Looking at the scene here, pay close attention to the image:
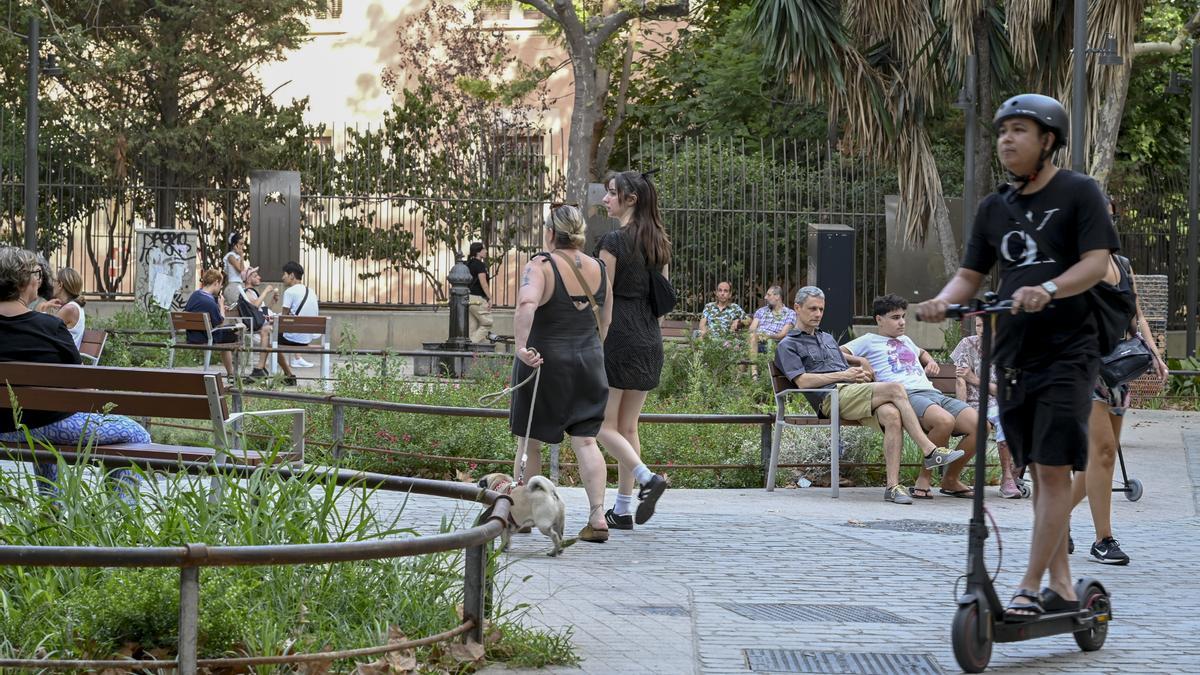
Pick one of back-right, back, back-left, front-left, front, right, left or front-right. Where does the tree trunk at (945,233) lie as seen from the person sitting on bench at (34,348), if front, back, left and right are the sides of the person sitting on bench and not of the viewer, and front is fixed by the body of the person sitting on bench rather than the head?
front

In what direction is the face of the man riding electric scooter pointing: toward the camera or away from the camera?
toward the camera

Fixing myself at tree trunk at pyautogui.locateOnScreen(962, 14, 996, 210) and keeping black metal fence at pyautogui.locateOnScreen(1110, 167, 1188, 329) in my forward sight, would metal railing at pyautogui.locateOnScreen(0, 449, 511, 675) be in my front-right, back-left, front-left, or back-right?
back-right

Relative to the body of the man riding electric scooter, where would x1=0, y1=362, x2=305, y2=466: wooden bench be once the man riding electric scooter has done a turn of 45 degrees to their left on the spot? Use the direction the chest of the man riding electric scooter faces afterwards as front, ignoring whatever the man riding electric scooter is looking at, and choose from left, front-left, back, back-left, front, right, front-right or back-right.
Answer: right

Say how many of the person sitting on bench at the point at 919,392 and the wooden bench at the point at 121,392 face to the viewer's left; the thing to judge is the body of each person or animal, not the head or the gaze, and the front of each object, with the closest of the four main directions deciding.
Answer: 0

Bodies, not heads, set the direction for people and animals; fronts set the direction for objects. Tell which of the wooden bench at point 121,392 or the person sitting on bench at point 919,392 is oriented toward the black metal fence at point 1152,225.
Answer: the wooden bench

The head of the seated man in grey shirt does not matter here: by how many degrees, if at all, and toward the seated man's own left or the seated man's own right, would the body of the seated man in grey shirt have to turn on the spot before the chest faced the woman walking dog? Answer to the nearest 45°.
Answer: approximately 90° to the seated man's own right

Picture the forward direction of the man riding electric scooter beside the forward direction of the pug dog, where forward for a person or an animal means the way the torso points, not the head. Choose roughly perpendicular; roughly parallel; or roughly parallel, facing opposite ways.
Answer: roughly perpendicular

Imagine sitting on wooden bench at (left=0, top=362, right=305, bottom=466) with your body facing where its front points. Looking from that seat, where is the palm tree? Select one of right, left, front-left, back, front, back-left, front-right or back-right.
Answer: front

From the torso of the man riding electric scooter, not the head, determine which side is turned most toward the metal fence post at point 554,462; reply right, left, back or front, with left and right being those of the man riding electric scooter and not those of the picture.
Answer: right

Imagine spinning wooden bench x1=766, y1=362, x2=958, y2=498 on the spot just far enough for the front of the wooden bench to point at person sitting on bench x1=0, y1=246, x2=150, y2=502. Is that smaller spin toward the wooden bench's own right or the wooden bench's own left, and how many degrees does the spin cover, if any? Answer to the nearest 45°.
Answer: approximately 90° to the wooden bench's own right

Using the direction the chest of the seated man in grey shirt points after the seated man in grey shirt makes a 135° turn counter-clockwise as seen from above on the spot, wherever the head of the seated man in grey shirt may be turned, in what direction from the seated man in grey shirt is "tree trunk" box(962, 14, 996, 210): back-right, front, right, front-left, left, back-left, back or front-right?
front

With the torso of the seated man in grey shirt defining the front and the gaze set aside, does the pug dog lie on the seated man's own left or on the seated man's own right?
on the seated man's own right
